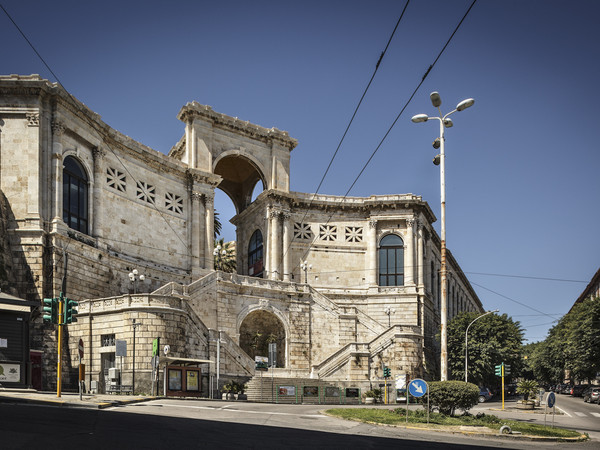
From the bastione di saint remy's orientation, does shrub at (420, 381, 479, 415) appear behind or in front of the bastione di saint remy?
in front

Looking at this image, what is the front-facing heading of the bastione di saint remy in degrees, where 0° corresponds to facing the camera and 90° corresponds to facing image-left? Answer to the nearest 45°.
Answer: approximately 315°

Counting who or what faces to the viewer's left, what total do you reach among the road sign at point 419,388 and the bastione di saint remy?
0

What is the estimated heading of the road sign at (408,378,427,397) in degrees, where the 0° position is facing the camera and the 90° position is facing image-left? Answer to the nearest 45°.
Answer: approximately 0°

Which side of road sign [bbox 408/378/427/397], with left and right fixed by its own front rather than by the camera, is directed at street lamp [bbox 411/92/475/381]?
back

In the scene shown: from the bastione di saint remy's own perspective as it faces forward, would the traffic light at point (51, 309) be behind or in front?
in front
